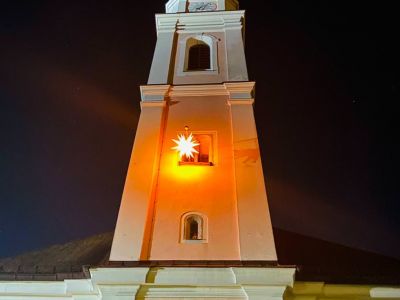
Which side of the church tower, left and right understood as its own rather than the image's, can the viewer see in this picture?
front
